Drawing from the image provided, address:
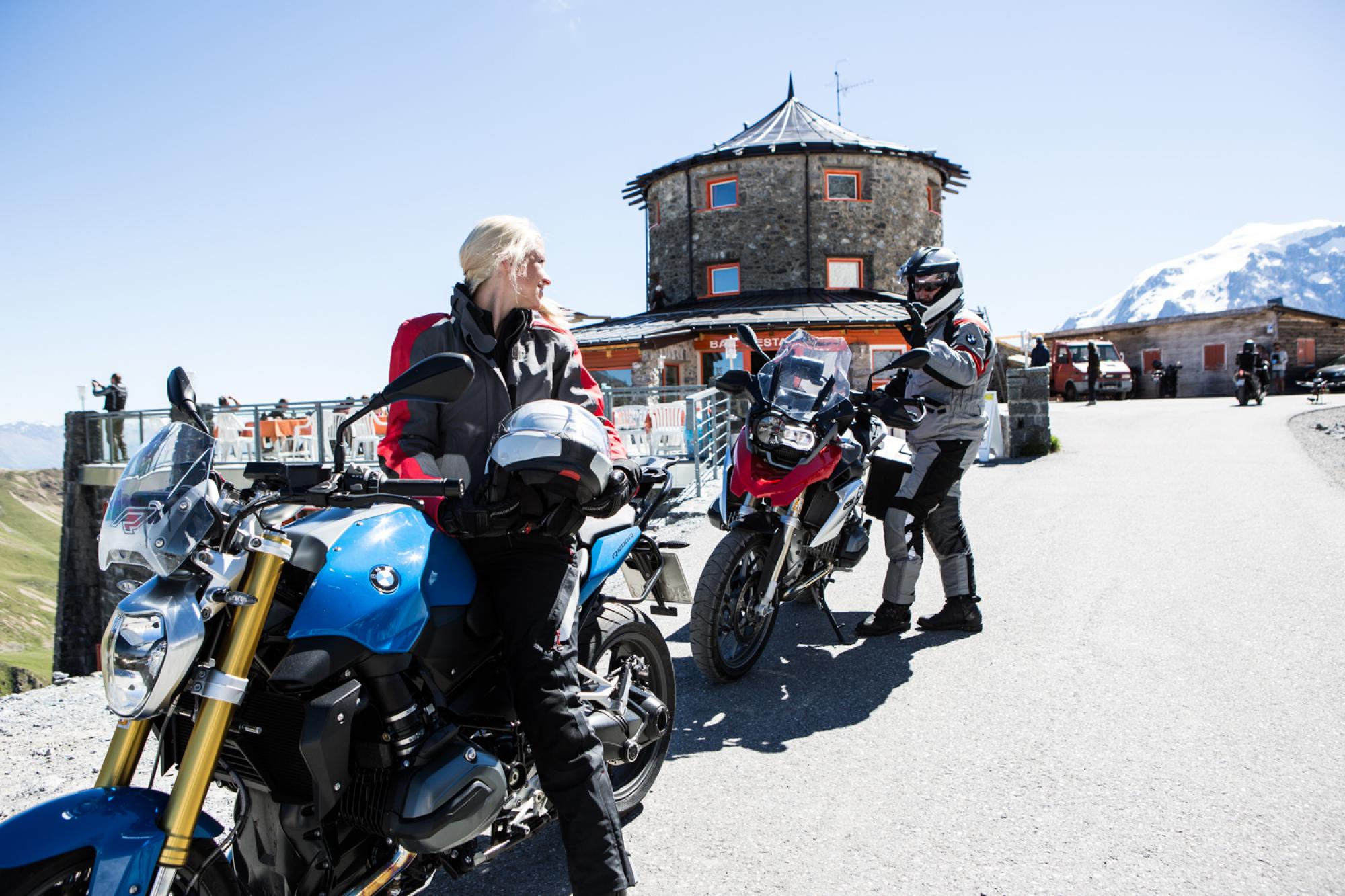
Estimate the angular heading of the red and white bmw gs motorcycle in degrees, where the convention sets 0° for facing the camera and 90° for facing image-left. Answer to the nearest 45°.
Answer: approximately 45°

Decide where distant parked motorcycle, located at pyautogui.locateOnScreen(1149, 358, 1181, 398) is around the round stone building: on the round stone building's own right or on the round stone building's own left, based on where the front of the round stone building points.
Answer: on the round stone building's own left

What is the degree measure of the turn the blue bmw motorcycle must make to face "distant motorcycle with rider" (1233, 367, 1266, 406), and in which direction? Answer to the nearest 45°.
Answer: approximately 180°

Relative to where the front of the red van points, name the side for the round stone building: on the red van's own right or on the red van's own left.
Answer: on the red van's own right

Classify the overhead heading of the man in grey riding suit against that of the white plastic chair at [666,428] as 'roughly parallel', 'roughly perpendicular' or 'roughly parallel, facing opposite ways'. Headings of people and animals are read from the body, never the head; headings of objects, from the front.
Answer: roughly perpendicular

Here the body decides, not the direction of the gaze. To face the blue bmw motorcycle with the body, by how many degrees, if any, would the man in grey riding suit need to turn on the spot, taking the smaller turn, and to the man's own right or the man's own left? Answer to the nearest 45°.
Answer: approximately 90° to the man's own left

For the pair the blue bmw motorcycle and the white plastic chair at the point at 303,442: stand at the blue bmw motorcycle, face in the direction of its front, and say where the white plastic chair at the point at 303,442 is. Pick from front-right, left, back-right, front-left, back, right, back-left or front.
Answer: back-right

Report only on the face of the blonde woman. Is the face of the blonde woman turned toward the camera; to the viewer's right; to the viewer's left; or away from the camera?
to the viewer's right

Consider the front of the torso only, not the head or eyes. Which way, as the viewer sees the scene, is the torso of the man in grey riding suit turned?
to the viewer's left
